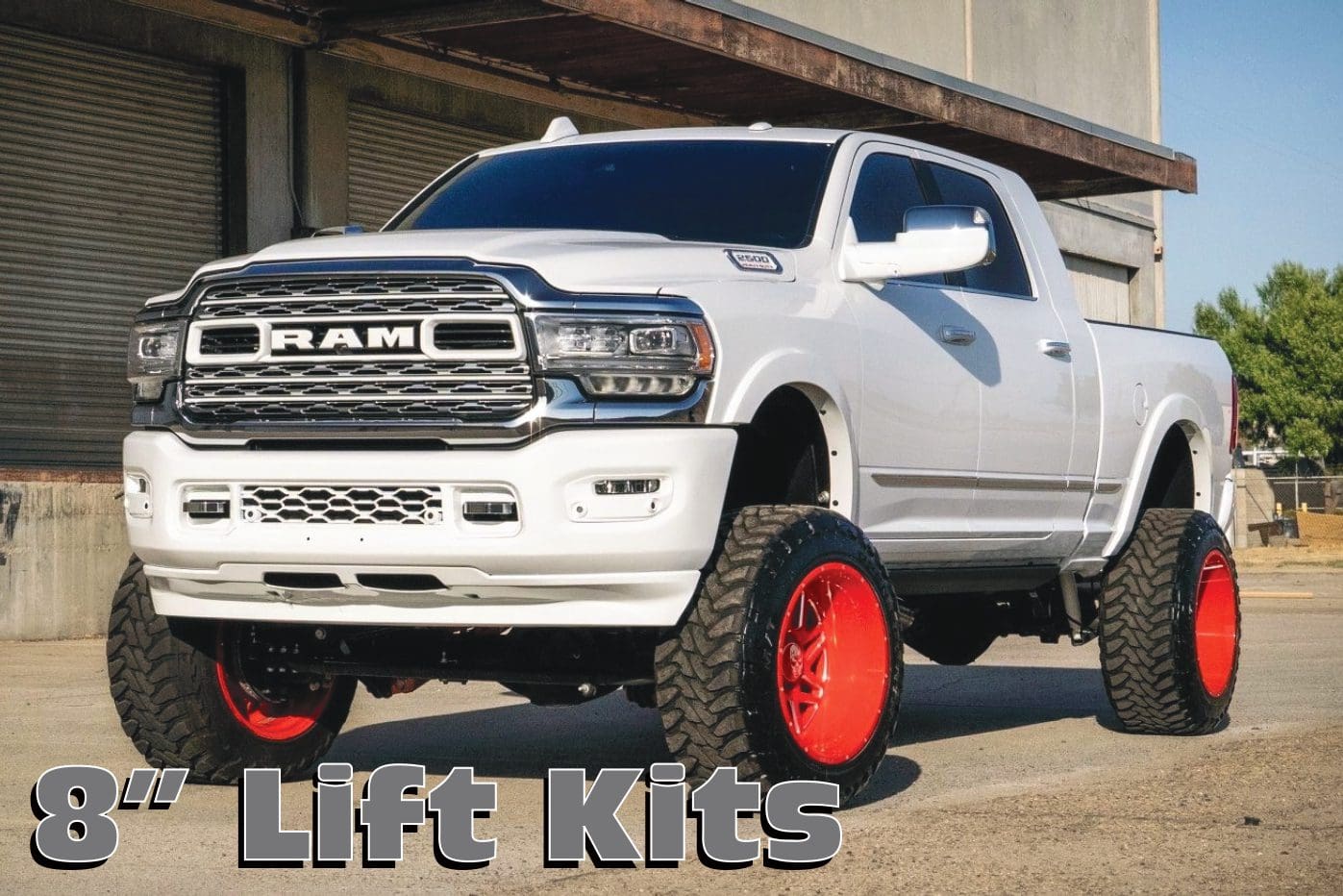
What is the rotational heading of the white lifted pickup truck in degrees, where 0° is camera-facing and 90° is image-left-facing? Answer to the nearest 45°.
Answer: approximately 45°
